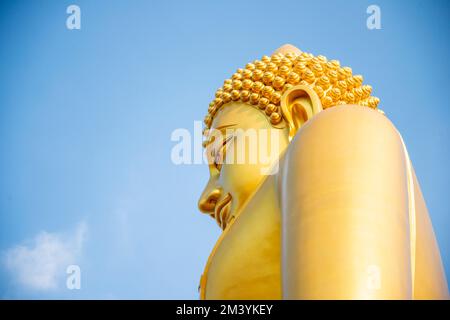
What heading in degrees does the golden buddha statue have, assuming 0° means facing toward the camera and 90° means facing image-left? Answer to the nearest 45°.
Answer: approximately 90°
